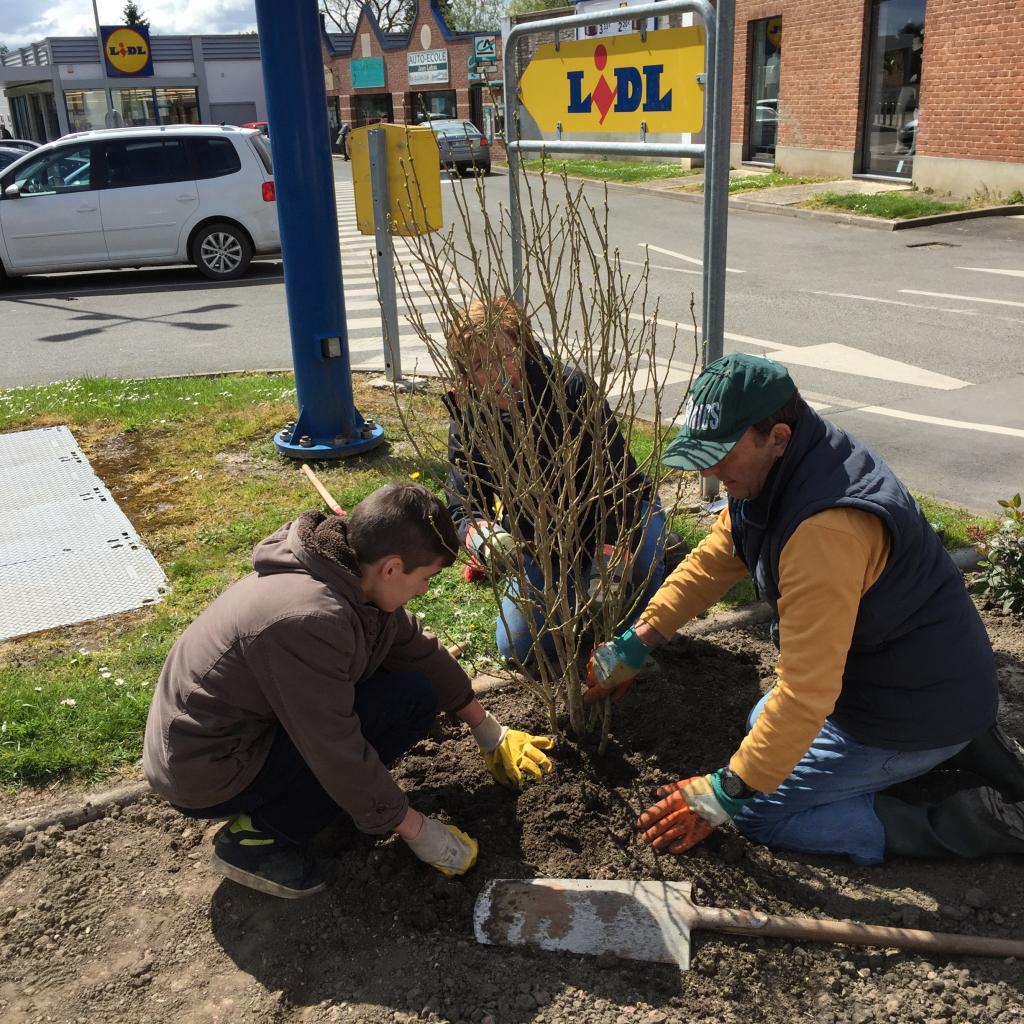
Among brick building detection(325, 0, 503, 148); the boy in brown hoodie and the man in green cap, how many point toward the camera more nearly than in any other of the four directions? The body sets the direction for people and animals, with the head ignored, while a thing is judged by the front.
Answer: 1

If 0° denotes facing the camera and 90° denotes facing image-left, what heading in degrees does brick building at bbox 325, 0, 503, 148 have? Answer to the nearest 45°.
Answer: approximately 0°

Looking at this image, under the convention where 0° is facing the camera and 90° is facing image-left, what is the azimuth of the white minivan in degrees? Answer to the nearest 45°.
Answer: approximately 90°

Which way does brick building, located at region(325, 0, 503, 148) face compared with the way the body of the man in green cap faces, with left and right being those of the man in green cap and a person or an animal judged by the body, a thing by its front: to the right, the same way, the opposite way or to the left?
to the left

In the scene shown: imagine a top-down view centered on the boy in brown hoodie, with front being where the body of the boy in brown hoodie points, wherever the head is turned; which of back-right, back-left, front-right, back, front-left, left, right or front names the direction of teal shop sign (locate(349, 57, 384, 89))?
left

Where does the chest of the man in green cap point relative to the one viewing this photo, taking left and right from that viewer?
facing to the left of the viewer

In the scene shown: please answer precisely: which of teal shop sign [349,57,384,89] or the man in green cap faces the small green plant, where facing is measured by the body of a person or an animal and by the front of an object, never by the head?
the teal shop sign

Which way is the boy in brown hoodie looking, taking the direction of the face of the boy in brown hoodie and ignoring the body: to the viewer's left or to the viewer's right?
to the viewer's right

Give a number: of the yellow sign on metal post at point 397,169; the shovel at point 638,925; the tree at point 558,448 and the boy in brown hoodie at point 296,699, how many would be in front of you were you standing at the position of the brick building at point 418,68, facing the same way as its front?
4

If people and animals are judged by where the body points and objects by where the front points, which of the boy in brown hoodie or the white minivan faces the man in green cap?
the boy in brown hoodie

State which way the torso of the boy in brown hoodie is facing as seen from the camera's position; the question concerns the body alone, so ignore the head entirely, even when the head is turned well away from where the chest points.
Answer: to the viewer's right
